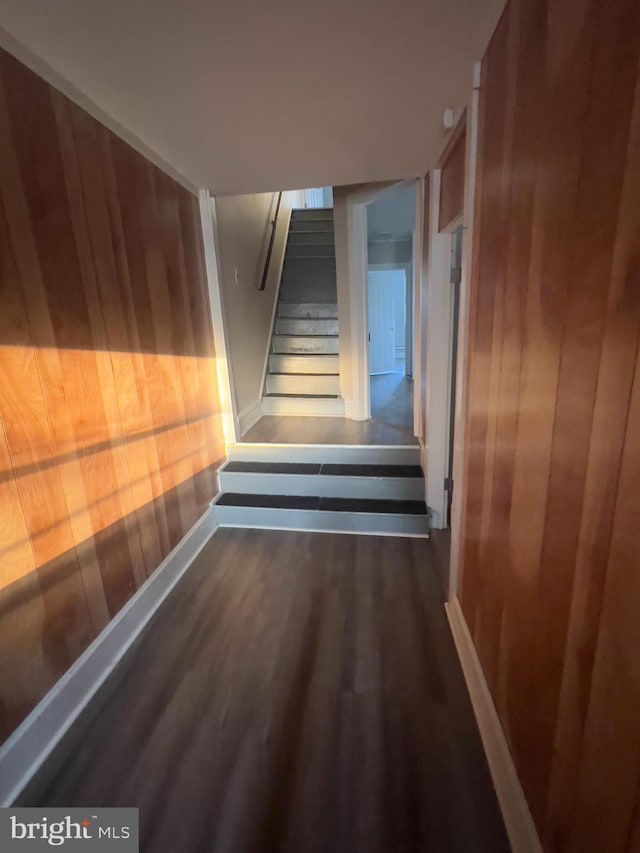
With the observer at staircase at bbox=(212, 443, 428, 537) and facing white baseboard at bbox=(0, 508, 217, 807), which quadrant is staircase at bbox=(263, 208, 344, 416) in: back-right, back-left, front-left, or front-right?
back-right

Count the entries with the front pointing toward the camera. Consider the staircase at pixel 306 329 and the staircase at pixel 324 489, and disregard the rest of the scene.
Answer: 2

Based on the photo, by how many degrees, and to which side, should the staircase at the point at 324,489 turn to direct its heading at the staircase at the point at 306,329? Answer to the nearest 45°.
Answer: approximately 180°

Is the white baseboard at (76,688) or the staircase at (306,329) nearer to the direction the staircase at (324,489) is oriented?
the white baseboard

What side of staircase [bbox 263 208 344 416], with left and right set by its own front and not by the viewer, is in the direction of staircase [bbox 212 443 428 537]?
front

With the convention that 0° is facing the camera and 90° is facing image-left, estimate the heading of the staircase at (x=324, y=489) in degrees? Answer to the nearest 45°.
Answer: approximately 0°

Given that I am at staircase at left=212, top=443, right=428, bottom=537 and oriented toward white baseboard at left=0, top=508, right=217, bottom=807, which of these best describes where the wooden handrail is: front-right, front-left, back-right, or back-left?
back-right

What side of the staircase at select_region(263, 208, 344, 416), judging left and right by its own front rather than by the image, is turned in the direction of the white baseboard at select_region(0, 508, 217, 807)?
front

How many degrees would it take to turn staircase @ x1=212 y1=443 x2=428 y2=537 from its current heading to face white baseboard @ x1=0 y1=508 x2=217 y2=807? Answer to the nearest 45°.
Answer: approximately 45° to its right
